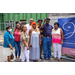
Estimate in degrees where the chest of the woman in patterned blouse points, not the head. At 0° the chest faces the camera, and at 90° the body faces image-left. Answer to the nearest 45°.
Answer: approximately 315°

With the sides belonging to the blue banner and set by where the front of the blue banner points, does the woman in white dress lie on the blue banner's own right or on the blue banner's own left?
on the blue banner's own right

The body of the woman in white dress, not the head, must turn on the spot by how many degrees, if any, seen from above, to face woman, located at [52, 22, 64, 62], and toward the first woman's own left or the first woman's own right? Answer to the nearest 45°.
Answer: approximately 90° to the first woman's own left

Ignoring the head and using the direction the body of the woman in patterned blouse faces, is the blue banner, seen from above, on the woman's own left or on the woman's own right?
on the woman's own left

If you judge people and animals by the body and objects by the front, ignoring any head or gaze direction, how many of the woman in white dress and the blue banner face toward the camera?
2

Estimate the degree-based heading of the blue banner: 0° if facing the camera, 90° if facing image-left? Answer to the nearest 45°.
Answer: approximately 0°
